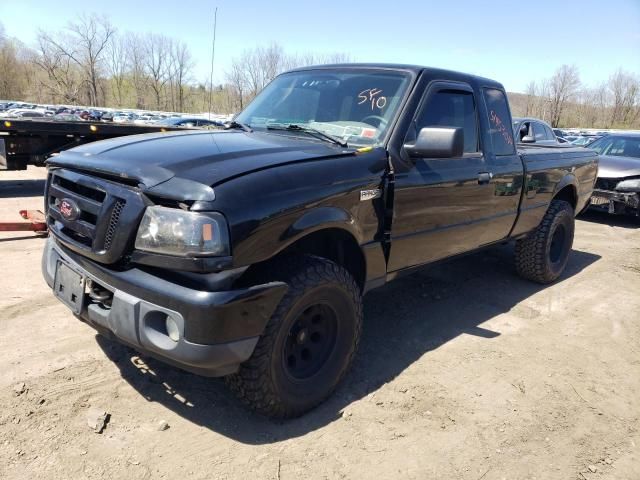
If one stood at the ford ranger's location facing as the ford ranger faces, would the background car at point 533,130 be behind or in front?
behind

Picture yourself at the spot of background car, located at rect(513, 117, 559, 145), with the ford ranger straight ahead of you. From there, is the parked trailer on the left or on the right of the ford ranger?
right

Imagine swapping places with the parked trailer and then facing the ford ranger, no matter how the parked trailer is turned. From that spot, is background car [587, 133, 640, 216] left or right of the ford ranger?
left

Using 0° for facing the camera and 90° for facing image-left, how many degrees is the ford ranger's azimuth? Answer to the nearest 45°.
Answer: approximately 45°

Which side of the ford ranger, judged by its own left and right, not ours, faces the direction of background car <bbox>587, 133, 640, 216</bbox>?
back
